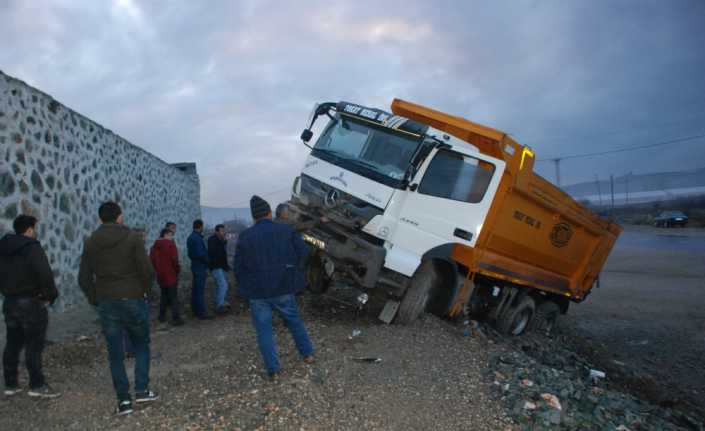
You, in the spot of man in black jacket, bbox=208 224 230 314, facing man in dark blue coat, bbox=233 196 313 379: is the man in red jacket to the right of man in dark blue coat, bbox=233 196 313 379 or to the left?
right

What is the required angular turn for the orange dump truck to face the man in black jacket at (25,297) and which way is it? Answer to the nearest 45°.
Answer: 0° — it already faces them

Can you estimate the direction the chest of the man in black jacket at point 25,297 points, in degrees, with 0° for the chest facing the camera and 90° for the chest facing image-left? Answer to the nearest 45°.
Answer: approximately 225°

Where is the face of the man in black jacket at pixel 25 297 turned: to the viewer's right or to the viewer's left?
to the viewer's right

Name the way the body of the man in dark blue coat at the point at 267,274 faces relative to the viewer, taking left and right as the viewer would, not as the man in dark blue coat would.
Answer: facing away from the viewer

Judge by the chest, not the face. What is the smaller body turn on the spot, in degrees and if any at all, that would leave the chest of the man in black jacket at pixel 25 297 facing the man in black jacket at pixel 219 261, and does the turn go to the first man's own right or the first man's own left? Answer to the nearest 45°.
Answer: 0° — they already face them

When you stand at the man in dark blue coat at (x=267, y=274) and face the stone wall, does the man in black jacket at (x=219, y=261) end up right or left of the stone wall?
right

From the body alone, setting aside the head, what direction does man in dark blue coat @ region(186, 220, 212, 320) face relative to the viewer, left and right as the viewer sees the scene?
facing to the right of the viewer

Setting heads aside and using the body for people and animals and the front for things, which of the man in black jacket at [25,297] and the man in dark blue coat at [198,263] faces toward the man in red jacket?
the man in black jacket

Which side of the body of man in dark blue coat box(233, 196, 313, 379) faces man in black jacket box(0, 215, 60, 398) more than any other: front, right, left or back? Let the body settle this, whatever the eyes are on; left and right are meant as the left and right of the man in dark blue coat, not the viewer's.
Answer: left

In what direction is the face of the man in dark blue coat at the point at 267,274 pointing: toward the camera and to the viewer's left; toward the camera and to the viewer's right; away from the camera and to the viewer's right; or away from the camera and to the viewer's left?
away from the camera and to the viewer's right

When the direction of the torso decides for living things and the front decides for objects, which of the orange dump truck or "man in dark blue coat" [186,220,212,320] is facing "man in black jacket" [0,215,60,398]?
the orange dump truck

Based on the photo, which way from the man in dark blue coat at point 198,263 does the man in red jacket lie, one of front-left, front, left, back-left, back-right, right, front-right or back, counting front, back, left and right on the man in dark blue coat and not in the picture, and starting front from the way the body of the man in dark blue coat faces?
back-right

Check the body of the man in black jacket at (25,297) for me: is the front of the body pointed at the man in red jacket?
yes

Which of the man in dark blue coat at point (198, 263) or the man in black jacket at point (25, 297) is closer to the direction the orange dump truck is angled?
the man in black jacket
